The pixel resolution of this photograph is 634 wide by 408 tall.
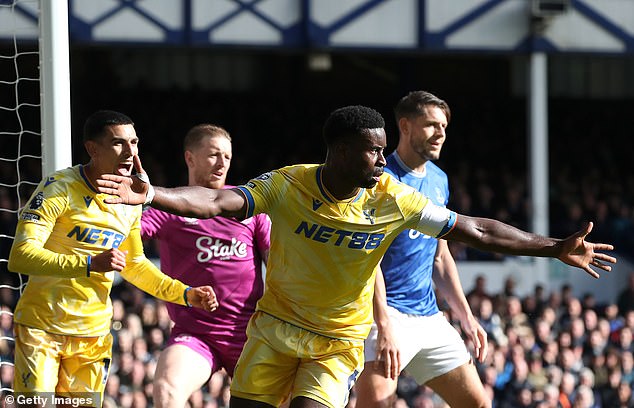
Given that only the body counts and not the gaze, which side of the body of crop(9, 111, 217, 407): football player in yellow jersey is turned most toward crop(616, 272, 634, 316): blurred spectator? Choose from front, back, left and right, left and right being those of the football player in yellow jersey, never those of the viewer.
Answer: left

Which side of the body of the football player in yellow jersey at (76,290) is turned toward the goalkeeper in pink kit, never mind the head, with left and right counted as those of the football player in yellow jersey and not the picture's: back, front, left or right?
left

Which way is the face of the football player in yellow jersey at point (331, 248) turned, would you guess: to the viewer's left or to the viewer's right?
to the viewer's right

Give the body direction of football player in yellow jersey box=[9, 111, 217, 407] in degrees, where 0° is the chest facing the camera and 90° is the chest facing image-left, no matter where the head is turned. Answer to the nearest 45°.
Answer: approximately 315°

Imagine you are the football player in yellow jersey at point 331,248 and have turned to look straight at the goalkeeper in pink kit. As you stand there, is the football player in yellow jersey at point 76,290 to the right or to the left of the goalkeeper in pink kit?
left

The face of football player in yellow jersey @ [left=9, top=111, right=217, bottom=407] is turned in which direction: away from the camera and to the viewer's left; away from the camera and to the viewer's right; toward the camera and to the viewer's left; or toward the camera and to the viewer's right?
toward the camera and to the viewer's right

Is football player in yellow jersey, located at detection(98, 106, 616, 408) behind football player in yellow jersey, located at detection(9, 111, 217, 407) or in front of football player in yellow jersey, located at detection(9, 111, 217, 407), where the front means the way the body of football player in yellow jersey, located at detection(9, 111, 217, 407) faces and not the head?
in front

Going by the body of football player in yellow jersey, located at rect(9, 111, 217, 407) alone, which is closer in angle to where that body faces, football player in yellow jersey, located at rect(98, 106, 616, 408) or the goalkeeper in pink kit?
the football player in yellow jersey
